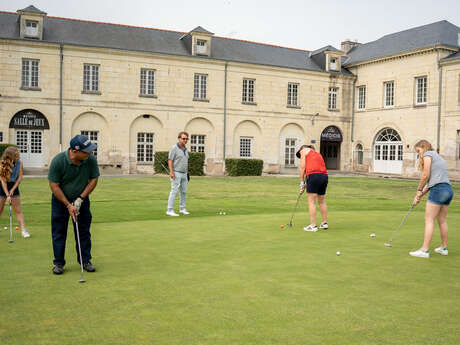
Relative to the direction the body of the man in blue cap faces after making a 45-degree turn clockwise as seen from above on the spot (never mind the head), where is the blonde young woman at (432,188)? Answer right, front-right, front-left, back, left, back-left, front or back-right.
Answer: back-left

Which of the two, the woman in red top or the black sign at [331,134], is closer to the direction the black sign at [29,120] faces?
the woman in red top

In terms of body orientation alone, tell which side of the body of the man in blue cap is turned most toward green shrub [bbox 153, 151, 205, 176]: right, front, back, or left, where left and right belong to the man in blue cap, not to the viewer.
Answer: back

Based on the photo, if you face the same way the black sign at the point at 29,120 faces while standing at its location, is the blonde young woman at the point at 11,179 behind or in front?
in front

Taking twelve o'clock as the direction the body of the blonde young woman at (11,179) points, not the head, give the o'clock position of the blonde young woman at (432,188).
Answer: the blonde young woman at (432,188) is roughly at 10 o'clock from the blonde young woman at (11,179).

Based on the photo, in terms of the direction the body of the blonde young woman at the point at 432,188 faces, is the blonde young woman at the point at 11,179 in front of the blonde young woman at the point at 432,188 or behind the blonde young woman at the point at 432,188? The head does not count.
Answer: in front

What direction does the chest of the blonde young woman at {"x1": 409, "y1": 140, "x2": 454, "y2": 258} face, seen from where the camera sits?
to the viewer's left

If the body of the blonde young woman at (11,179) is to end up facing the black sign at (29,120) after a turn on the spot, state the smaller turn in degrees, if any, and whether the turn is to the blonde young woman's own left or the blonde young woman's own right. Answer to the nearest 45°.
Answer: approximately 180°

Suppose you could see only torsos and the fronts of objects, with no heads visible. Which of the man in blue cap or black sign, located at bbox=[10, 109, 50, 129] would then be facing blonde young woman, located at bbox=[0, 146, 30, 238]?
the black sign

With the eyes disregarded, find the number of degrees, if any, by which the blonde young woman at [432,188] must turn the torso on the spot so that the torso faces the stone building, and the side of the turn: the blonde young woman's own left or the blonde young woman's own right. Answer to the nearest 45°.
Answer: approximately 45° to the blonde young woman's own right

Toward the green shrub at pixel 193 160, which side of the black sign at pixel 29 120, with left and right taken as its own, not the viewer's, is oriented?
left
